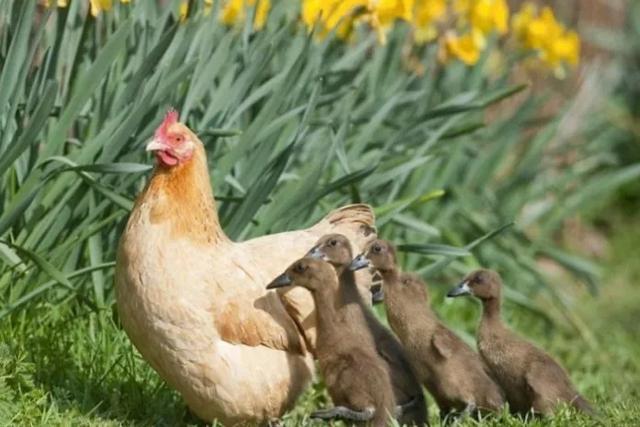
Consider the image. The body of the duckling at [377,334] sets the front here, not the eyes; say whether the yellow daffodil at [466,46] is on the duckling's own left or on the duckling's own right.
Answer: on the duckling's own right

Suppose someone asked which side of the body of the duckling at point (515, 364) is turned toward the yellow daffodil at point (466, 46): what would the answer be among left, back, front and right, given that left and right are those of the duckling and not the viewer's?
right

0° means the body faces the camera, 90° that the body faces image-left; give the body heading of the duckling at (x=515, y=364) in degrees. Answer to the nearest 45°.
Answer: approximately 90°

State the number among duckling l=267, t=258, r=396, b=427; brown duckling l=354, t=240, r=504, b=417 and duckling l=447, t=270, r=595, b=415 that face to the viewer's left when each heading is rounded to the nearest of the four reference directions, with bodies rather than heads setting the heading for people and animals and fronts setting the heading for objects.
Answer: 3

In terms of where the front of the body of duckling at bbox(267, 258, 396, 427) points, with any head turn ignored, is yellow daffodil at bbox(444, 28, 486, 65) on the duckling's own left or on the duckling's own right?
on the duckling's own right

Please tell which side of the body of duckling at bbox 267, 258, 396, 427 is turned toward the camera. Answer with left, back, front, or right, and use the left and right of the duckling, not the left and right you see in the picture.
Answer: left

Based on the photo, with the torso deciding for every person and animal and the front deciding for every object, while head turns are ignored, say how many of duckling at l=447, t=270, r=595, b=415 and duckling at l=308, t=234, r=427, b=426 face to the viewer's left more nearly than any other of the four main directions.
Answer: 2

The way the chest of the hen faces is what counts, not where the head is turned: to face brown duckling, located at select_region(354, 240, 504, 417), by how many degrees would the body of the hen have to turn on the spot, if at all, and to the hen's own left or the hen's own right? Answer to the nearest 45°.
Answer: approximately 135° to the hen's own left

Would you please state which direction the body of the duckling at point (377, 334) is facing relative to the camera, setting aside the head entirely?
to the viewer's left

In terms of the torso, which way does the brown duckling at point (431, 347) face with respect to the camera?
to the viewer's left
